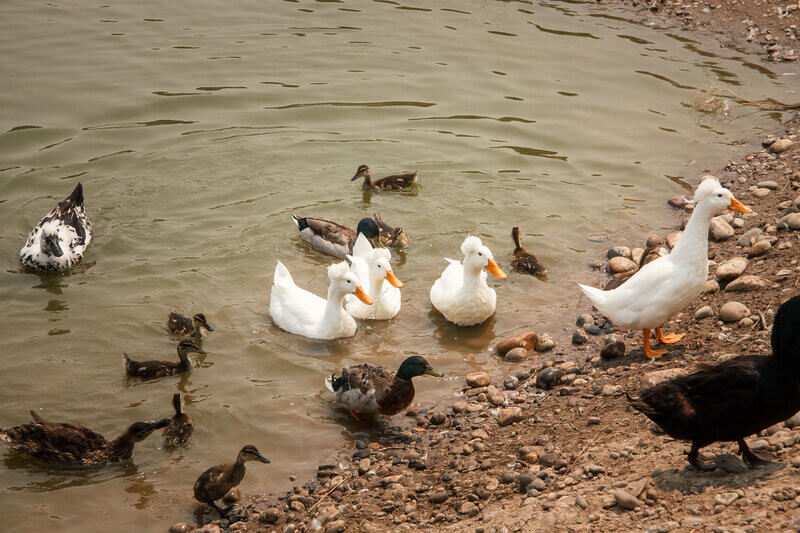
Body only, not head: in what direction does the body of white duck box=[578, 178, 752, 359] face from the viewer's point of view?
to the viewer's right

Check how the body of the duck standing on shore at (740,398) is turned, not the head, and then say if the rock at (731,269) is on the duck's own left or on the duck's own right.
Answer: on the duck's own left

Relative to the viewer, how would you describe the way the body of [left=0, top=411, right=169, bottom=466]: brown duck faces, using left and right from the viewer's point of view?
facing to the right of the viewer

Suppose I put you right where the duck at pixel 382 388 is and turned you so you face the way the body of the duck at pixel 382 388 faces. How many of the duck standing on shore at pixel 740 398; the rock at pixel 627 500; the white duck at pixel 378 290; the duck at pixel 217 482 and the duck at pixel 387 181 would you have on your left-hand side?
2

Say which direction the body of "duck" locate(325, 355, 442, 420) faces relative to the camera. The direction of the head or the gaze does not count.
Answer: to the viewer's right

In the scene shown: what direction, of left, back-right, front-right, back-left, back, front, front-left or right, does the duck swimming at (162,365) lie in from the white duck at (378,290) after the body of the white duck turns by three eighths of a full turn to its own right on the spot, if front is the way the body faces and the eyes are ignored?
front-left

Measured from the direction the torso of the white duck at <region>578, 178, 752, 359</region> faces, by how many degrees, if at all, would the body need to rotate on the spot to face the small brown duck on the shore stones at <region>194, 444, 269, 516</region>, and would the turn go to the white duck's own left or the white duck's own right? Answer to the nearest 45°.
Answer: approximately 135° to the white duck's own right

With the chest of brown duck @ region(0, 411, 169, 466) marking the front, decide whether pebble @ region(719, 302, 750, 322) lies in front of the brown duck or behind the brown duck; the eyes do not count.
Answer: in front

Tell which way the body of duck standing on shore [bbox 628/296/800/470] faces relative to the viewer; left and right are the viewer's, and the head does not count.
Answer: facing to the right of the viewer

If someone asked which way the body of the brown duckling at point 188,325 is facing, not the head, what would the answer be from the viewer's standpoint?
to the viewer's right

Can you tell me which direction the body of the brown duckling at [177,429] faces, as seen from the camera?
away from the camera
